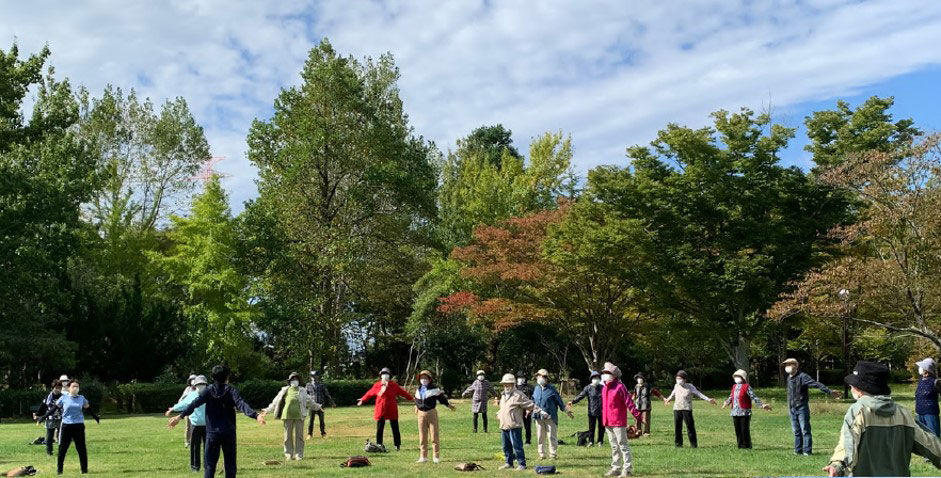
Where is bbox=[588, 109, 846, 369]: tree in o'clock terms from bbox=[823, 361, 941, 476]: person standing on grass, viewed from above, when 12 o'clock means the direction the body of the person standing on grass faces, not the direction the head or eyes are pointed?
The tree is roughly at 1 o'clock from the person standing on grass.

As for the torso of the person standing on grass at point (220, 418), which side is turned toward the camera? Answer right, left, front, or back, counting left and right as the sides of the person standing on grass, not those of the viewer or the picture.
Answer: back

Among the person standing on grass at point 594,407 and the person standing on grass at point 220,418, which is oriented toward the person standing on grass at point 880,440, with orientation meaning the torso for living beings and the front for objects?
the person standing on grass at point 594,407

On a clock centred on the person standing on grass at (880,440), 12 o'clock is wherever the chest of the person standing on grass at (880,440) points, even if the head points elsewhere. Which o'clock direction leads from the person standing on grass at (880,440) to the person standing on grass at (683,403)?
the person standing on grass at (683,403) is roughly at 1 o'clock from the person standing on grass at (880,440).

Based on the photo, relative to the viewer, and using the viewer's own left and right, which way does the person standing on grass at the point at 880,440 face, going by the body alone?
facing away from the viewer and to the left of the viewer

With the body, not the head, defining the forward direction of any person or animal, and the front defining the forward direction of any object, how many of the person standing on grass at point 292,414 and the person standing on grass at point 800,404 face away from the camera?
0

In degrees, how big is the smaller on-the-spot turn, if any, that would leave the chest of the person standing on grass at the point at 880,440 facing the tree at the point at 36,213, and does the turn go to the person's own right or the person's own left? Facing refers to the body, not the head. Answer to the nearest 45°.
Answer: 0° — they already face it

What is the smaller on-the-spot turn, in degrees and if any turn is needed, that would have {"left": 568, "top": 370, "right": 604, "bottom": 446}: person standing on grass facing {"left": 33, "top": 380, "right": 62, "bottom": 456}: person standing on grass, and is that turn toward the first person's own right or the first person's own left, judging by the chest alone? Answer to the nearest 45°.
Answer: approximately 90° to the first person's own right

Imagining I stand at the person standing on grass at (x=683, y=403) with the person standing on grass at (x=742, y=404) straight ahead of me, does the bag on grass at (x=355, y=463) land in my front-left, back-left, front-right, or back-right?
back-right

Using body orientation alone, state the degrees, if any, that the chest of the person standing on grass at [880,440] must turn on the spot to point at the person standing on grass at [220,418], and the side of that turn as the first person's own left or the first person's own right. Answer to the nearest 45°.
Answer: approximately 45° to the first person's own left

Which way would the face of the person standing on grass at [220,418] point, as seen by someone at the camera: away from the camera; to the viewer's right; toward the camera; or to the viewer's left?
away from the camera

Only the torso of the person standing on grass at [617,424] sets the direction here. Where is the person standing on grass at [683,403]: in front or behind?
behind
